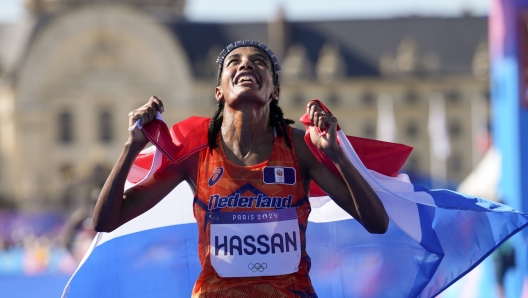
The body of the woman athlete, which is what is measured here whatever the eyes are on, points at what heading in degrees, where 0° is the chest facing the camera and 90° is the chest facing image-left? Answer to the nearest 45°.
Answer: approximately 0°
